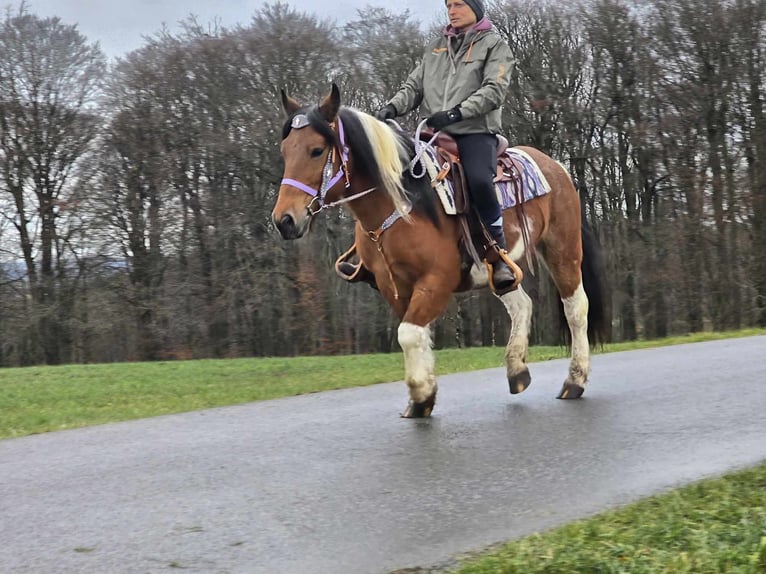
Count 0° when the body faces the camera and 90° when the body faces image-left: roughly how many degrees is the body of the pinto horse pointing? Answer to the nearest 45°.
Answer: approximately 45°

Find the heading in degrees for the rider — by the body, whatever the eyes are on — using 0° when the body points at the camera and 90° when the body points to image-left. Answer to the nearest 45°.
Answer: approximately 45°
